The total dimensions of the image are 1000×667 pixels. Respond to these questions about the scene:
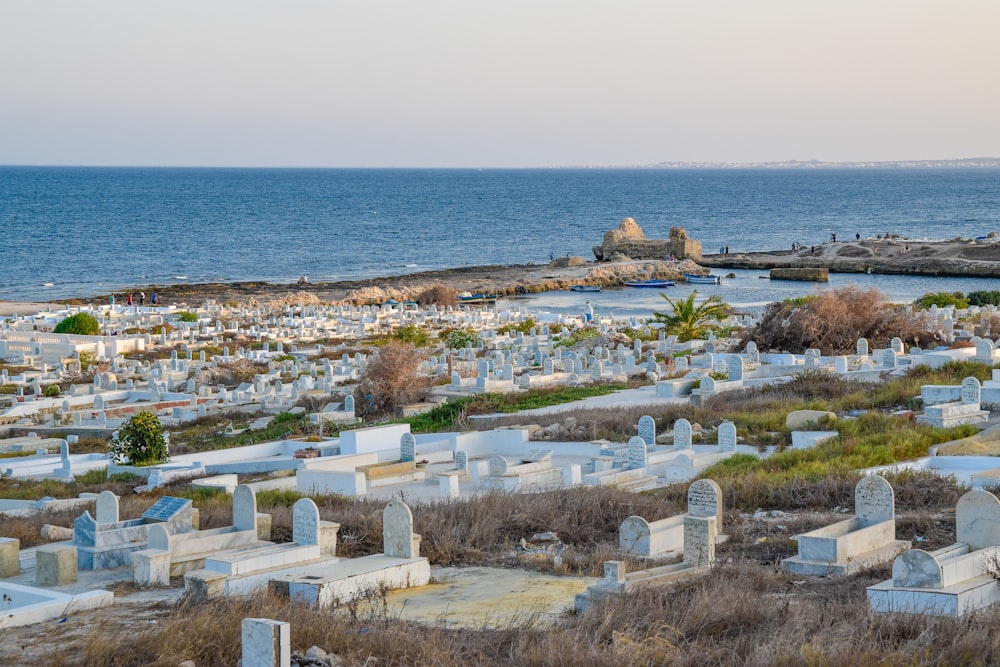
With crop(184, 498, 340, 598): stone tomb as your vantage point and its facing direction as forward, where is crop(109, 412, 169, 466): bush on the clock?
The bush is roughly at 4 o'clock from the stone tomb.

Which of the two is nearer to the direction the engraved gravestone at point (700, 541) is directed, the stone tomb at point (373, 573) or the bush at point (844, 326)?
the stone tomb

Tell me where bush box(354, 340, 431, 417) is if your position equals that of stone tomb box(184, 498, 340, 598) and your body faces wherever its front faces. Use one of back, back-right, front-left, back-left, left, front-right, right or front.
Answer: back-right

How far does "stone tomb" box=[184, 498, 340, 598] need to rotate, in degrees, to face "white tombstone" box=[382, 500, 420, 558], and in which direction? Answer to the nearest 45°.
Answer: approximately 135° to its left

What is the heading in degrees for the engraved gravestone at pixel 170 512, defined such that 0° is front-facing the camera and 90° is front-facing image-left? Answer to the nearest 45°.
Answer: approximately 45°

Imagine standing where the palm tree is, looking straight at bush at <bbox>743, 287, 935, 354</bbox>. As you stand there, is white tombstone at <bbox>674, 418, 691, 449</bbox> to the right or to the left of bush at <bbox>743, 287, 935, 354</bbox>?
right

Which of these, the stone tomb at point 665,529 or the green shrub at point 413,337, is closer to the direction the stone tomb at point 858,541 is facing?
the stone tomb

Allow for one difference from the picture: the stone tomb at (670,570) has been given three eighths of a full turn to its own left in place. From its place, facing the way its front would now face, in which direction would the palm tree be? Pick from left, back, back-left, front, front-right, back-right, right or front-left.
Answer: left

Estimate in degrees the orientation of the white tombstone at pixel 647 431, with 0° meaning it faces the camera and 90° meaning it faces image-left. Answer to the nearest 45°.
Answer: approximately 45°
